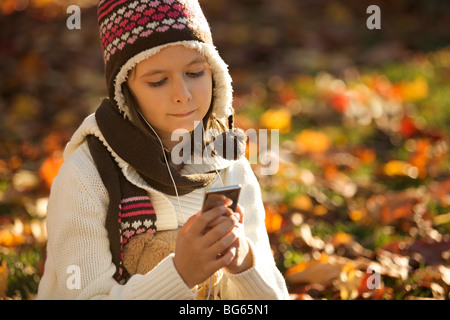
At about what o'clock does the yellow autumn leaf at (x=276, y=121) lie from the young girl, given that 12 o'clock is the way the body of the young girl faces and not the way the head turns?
The yellow autumn leaf is roughly at 8 o'clock from the young girl.

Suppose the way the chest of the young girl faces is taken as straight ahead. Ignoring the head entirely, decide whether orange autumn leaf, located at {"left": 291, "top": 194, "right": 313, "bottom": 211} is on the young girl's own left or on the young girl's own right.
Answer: on the young girl's own left

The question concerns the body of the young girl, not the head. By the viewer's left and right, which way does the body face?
facing the viewer and to the right of the viewer

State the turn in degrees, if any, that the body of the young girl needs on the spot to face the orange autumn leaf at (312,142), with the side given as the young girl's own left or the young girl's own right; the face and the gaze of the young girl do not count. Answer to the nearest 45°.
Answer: approximately 90° to the young girl's own left

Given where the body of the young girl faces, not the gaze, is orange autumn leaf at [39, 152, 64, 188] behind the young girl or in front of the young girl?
behind

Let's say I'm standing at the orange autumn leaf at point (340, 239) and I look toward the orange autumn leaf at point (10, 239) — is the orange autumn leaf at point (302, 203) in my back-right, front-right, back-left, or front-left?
front-right

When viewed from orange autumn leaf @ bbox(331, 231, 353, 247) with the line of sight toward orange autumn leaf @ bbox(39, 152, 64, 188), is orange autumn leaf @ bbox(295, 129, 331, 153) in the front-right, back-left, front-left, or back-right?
front-right

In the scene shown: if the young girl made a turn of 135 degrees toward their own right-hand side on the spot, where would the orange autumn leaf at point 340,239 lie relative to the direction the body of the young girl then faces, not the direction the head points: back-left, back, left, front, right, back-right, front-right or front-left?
back-right

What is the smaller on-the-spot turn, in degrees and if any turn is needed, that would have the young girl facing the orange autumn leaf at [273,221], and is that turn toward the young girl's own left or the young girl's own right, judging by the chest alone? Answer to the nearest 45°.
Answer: approximately 90° to the young girl's own left
